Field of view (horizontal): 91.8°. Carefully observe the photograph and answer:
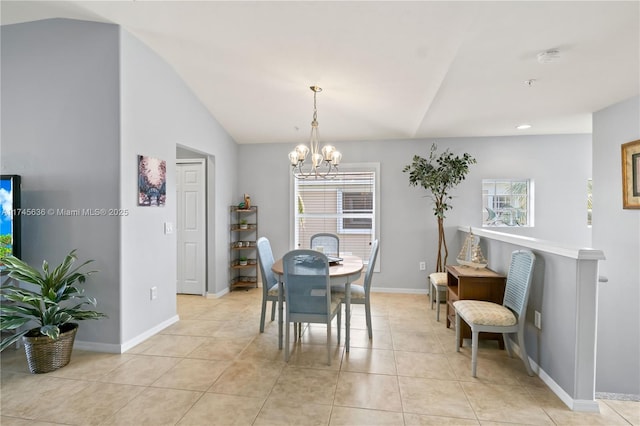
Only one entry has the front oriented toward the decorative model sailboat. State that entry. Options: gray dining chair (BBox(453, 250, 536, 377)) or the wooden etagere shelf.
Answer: the wooden etagere shelf

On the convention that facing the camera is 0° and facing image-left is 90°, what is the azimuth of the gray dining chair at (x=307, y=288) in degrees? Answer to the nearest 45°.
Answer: approximately 180°

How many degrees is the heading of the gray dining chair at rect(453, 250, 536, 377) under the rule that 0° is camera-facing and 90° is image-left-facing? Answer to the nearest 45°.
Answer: approximately 45°

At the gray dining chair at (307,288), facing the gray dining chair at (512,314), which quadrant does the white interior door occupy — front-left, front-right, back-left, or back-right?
back-left

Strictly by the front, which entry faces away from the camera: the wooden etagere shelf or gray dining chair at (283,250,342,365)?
the gray dining chair

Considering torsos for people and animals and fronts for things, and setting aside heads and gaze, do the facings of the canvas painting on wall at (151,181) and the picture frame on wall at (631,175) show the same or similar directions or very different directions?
very different directions

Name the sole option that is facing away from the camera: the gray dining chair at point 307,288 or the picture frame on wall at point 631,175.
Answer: the gray dining chair

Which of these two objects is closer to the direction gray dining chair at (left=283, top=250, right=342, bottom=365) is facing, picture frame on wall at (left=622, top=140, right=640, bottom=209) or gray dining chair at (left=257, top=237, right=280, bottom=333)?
the gray dining chair

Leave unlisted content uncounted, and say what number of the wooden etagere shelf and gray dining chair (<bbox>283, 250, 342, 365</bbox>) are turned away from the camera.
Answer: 1

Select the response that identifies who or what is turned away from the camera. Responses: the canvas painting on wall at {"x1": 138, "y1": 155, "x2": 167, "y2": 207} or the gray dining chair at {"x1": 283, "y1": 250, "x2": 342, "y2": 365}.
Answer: the gray dining chair
